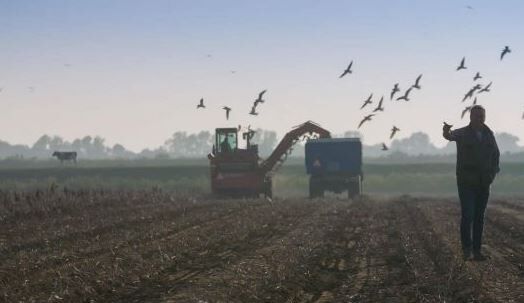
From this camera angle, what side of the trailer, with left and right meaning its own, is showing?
back

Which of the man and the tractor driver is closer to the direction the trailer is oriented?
the tractor driver

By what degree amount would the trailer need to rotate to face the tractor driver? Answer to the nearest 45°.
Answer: approximately 90° to its left

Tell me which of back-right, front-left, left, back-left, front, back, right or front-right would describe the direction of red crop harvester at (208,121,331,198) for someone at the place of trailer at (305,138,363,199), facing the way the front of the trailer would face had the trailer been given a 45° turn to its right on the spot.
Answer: back-left

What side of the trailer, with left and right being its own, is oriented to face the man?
back
